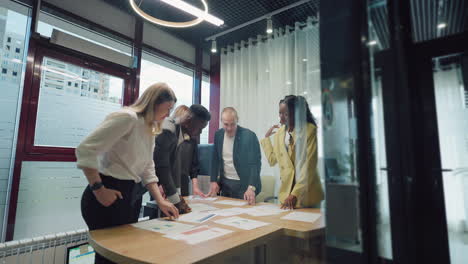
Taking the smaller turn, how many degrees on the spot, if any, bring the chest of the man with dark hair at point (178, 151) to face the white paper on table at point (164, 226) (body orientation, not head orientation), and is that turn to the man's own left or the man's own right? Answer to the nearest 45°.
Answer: approximately 45° to the man's own right

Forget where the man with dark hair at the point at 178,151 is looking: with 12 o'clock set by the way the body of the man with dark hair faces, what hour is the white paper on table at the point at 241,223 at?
The white paper on table is roughly at 1 o'clock from the man with dark hair.

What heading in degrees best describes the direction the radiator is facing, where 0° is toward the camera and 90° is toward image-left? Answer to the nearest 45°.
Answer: approximately 315°

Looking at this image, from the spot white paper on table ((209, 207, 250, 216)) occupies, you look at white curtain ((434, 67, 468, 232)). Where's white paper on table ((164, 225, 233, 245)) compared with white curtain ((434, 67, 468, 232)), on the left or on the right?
right
